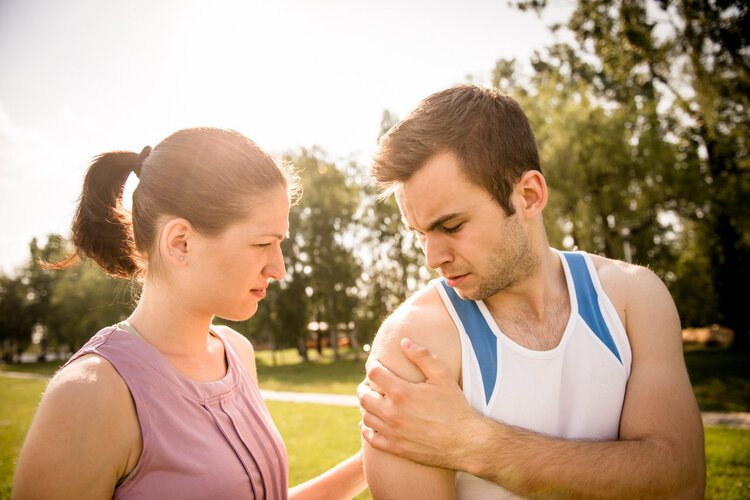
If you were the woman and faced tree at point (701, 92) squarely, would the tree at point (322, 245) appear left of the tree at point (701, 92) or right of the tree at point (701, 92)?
left

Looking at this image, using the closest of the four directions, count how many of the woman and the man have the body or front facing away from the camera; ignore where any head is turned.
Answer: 0

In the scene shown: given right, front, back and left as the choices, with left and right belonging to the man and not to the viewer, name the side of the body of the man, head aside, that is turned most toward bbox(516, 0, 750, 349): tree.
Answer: back

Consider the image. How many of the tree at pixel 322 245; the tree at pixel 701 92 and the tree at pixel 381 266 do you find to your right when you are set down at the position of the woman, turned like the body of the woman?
0

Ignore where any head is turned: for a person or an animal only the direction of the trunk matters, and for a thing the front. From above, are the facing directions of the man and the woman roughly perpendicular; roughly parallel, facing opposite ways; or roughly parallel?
roughly perpendicular

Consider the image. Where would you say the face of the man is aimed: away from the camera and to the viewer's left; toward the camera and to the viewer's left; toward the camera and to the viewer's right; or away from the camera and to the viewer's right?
toward the camera and to the viewer's left

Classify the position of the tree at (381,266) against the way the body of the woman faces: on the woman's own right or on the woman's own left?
on the woman's own left

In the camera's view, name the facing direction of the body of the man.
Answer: toward the camera

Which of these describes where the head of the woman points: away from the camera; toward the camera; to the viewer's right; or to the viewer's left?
to the viewer's right

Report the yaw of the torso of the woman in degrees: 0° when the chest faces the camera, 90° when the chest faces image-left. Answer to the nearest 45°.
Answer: approximately 315°

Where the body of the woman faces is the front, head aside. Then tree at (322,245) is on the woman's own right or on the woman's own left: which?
on the woman's own left

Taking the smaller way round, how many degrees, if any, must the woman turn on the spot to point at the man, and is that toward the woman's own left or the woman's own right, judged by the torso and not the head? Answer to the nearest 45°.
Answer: approximately 45° to the woman's own left

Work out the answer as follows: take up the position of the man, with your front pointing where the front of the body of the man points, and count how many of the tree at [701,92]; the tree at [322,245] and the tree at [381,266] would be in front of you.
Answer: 0
